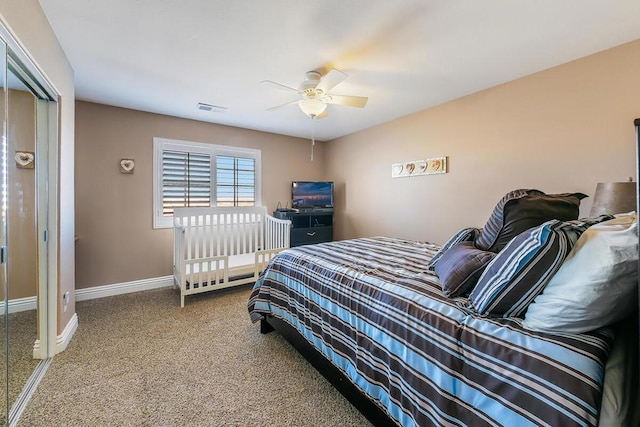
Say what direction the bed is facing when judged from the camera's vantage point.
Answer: facing away from the viewer and to the left of the viewer

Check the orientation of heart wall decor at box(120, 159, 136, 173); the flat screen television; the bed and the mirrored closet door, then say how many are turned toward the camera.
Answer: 2

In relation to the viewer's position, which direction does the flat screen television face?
facing the viewer

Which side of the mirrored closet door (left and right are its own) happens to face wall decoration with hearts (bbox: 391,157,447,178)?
front

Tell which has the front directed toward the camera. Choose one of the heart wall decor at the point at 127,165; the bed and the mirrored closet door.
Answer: the heart wall decor

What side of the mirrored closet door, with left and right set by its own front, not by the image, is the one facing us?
right

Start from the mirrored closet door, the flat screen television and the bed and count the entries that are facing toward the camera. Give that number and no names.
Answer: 1

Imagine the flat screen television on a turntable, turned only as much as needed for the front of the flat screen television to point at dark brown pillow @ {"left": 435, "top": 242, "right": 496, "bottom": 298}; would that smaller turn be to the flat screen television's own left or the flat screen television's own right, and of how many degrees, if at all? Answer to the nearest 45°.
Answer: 0° — it already faces it

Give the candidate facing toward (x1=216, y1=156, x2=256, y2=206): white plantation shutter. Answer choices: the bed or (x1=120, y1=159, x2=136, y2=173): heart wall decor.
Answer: the bed

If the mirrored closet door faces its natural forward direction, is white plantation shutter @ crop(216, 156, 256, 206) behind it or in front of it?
in front

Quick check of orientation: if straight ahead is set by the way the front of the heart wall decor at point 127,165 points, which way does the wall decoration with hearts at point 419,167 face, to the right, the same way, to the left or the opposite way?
to the right

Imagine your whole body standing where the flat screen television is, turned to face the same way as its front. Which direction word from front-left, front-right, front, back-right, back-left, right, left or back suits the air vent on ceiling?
front-right

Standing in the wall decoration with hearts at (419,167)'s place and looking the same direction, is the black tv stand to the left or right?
on its right

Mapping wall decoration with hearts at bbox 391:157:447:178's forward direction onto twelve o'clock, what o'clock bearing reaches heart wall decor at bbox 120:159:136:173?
The heart wall decor is roughly at 1 o'clock from the wall decoration with hearts.

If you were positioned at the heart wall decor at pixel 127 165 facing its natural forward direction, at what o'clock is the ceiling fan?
The ceiling fan is roughly at 11 o'clock from the heart wall decor.

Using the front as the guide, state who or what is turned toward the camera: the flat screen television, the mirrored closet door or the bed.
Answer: the flat screen television

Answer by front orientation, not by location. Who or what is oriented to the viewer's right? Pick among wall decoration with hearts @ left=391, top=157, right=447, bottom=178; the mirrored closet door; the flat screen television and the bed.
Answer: the mirrored closet door

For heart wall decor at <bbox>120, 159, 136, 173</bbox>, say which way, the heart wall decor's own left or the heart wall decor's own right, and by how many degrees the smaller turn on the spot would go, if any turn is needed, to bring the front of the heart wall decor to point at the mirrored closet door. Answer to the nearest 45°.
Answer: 0° — it already faces it
